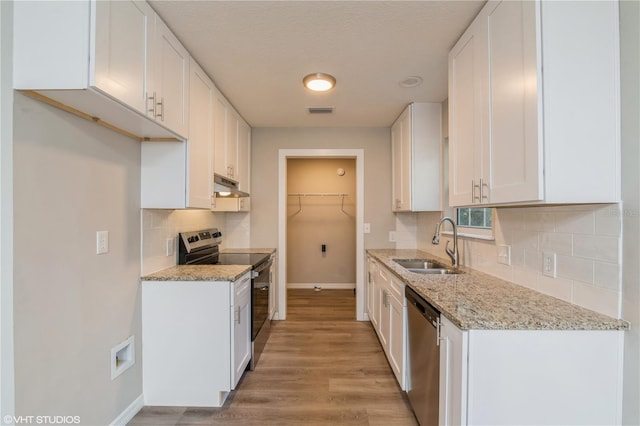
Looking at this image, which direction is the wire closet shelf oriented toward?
toward the camera

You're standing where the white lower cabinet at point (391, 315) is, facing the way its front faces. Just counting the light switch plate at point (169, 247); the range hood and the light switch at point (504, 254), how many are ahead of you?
2

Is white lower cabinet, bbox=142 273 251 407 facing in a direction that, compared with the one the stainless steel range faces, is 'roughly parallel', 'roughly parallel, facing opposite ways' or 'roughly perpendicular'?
roughly parallel

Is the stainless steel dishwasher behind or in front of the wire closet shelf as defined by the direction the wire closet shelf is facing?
in front

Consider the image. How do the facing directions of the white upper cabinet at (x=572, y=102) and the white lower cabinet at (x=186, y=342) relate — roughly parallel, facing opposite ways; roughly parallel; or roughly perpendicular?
roughly parallel, facing opposite ways

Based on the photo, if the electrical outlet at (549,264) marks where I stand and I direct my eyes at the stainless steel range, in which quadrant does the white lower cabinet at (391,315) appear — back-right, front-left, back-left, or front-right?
front-right

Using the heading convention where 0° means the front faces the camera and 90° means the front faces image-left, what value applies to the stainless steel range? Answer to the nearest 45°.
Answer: approximately 270°

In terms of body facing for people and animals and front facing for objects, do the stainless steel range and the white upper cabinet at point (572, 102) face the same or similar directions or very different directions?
very different directions

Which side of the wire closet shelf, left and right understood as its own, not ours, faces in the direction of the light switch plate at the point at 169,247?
front

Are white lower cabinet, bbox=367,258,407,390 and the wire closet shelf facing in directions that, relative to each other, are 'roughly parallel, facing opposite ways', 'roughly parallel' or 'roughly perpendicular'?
roughly perpendicular

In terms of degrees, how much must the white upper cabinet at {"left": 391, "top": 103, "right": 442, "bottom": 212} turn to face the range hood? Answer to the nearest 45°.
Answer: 0° — it already faces it

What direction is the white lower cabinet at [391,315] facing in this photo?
to the viewer's left

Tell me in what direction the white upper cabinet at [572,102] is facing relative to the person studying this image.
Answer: facing the viewer and to the left of the viewer

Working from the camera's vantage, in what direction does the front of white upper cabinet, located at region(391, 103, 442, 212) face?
facing to the left of the viewer

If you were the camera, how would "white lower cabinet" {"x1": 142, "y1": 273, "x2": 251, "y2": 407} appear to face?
facing to the right of the viewer

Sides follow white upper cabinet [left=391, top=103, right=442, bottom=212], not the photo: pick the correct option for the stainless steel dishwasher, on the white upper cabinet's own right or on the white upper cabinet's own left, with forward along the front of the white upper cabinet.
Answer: on the white upper cabinet's own left
